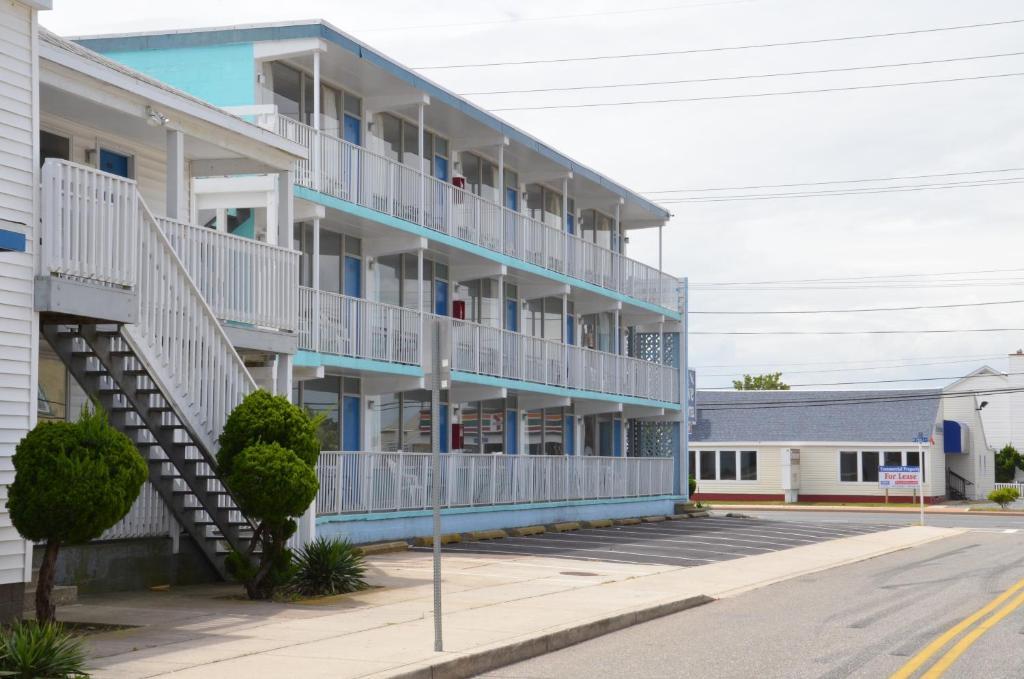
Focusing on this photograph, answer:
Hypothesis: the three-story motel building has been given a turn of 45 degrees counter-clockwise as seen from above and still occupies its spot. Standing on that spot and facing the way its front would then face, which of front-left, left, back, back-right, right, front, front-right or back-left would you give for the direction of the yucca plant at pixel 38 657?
right

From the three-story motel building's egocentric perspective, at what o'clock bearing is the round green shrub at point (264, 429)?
The round green shrub is roughly at 2 o'clock from the three-story motel building.

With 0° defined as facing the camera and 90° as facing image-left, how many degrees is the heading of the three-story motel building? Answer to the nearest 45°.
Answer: approximately 315°

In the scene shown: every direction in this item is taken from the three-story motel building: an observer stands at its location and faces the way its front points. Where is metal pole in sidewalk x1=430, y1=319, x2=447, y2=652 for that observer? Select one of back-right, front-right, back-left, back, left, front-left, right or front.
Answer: front-right

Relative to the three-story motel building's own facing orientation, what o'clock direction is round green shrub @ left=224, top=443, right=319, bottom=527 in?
The round green shrub is roughly at 2 o'clock from the three-story motel building.
